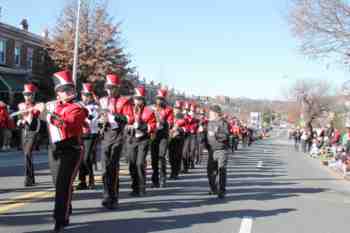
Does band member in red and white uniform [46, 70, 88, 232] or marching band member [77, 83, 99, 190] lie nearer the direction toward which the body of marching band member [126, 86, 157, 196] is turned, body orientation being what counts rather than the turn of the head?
the band member in red and white uniform

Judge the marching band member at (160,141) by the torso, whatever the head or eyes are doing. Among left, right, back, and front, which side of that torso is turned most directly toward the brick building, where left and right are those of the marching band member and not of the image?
right

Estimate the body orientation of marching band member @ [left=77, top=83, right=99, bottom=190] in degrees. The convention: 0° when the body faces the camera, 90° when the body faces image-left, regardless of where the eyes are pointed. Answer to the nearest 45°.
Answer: approximately 45°

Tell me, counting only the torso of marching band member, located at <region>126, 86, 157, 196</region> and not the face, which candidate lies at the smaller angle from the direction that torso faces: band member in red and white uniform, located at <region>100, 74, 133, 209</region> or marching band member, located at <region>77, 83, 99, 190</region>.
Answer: the band member in red and white uniform

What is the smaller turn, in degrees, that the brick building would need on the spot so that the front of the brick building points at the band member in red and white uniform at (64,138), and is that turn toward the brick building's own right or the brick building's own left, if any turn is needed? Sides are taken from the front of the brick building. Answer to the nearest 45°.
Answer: approximately 45° to the brick building's own right

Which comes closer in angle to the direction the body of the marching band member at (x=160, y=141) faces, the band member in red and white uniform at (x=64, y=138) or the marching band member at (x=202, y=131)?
the band member in red and white uniform

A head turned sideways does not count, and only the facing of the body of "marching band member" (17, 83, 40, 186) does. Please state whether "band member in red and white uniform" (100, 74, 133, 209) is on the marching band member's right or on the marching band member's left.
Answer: on the marching band member's left

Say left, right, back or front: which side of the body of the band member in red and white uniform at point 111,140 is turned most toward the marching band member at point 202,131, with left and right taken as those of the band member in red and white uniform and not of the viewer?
back
